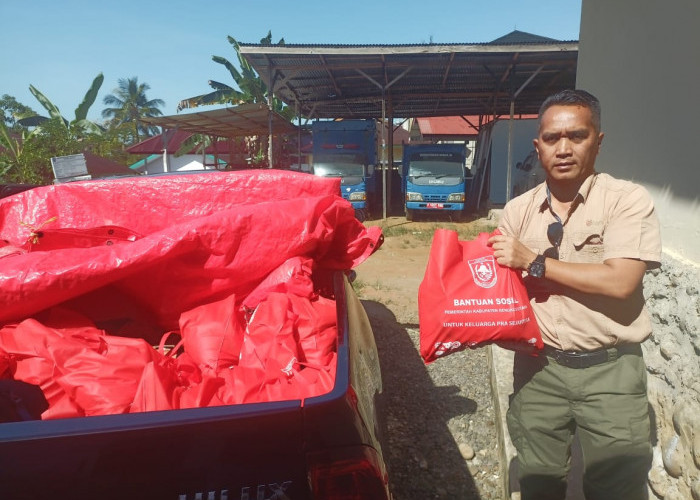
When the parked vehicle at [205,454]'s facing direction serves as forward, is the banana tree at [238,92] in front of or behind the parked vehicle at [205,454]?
in front

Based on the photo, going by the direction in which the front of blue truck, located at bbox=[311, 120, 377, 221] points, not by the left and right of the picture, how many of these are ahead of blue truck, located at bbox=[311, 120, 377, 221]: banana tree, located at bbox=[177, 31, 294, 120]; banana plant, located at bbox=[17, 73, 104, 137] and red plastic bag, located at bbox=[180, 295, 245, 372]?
1

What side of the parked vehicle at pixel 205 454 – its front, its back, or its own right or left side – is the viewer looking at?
back

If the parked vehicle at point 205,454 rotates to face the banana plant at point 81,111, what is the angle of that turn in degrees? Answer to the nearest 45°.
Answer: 0° — it already faces it

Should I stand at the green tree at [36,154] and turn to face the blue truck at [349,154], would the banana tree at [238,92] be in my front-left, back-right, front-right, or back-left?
front-left

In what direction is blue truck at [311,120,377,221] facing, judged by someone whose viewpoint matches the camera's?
facing the viewer

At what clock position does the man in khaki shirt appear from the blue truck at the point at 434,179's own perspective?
The man in khaki shirt is roughly at 12 o'clock from the blue truck.

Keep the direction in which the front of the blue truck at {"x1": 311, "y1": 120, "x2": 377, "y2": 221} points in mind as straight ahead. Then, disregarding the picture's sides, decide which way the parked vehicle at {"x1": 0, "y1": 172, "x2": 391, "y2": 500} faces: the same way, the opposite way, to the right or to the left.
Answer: the opposite way

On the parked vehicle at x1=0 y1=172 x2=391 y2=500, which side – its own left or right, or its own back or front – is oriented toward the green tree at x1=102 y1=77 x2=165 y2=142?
front

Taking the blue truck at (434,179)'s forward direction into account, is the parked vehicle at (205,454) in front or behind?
in front

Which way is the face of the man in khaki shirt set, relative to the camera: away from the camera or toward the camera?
toward the camera

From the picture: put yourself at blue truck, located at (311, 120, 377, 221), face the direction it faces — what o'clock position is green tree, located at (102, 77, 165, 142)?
The green tree is roughly at 5 o'clock from the blue truck.

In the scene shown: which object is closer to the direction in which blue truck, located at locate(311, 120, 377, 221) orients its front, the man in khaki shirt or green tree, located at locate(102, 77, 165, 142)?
the man in khaki shirt

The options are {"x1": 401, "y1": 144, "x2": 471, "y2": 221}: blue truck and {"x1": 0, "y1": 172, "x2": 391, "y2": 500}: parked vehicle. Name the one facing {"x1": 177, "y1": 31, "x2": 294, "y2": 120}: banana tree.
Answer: the parked vehicle

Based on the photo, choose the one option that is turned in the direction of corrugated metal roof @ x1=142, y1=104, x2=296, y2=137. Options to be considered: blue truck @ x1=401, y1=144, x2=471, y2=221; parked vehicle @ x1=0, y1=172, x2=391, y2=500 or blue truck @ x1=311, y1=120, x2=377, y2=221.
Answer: the parked vehicle

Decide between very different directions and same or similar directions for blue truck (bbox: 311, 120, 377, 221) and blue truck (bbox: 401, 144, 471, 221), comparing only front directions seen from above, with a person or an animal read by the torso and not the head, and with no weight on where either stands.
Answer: same or similar directions

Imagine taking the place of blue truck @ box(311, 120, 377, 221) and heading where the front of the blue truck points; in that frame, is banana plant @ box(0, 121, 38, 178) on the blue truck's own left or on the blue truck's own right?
on the blue truck's own right
